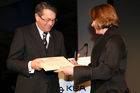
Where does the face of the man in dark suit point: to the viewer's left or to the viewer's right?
to the viewer's right

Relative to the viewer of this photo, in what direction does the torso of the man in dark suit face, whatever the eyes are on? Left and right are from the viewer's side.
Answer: facing the viewer and to the right of the viewer
